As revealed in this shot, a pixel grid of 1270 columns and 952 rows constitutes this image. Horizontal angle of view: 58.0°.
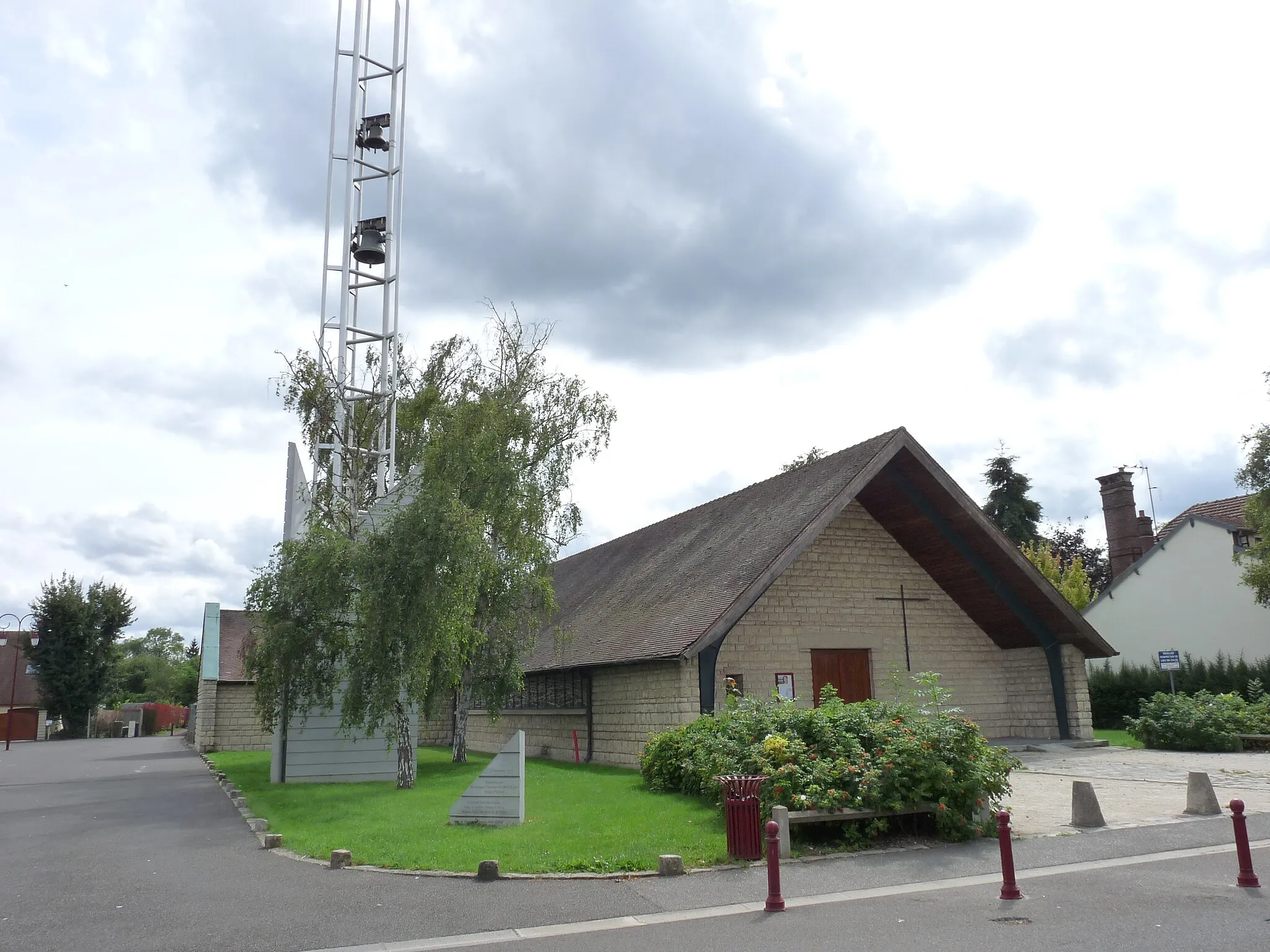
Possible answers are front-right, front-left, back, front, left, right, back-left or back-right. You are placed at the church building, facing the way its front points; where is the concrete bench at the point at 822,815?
front-right

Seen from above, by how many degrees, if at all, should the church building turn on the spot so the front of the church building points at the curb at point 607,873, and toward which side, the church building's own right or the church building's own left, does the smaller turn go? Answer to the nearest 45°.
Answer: approximately 45° to the church building's own right

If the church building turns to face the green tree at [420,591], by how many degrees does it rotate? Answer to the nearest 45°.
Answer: approximately 90° to its right

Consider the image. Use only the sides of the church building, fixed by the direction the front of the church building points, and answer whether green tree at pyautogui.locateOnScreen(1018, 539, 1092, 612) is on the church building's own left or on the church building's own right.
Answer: on the church building's own left

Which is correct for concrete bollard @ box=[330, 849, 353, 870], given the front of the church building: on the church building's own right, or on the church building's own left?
on the church building's own right

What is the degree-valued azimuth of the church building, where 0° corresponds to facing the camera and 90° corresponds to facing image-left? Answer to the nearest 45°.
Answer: approximately 315°

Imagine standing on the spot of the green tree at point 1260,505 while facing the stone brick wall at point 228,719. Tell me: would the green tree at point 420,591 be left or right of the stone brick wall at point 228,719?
left

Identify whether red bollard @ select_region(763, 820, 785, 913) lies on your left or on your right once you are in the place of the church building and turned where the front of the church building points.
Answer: on your right

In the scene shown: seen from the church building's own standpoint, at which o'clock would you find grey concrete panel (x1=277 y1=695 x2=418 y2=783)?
The grey concrete panel is roughly at 4 o'clock from the church building.

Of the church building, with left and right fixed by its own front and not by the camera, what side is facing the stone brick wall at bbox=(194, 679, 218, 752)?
back

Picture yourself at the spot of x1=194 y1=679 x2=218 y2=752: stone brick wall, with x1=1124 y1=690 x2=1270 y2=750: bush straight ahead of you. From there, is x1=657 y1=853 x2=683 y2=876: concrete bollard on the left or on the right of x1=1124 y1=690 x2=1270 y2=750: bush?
right

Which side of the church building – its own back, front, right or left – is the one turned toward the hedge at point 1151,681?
left

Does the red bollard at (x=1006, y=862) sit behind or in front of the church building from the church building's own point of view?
in front

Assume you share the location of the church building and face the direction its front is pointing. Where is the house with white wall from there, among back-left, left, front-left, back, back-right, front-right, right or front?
left

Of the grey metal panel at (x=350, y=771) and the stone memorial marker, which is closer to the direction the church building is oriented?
the stone memorial marker
